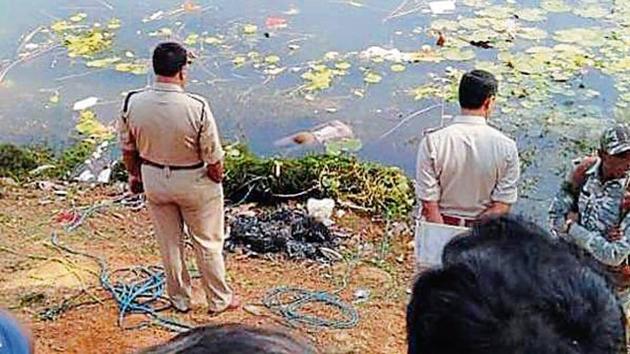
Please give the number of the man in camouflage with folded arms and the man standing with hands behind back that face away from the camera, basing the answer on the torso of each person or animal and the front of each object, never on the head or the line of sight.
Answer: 1

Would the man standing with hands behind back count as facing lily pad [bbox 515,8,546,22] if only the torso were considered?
yes

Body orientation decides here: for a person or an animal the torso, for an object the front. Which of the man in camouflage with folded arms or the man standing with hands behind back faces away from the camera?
the man standing with hands behind back

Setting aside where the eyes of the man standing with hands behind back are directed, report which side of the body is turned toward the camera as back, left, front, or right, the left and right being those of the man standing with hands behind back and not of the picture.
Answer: back

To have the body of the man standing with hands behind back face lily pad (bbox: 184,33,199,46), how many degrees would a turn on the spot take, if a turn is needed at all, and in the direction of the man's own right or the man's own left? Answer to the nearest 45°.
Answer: approximately 45° to the man's own left
